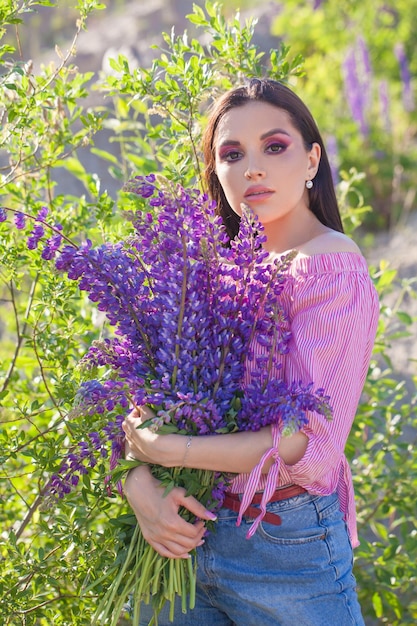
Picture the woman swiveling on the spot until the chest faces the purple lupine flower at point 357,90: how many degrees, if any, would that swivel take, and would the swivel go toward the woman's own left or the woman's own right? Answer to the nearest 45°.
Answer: approximately 135° to the woman's own right

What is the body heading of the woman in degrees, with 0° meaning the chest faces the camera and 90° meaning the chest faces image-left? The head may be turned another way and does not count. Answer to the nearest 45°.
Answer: approximately 45°

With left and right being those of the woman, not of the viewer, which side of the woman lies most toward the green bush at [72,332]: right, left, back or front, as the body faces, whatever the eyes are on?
right
